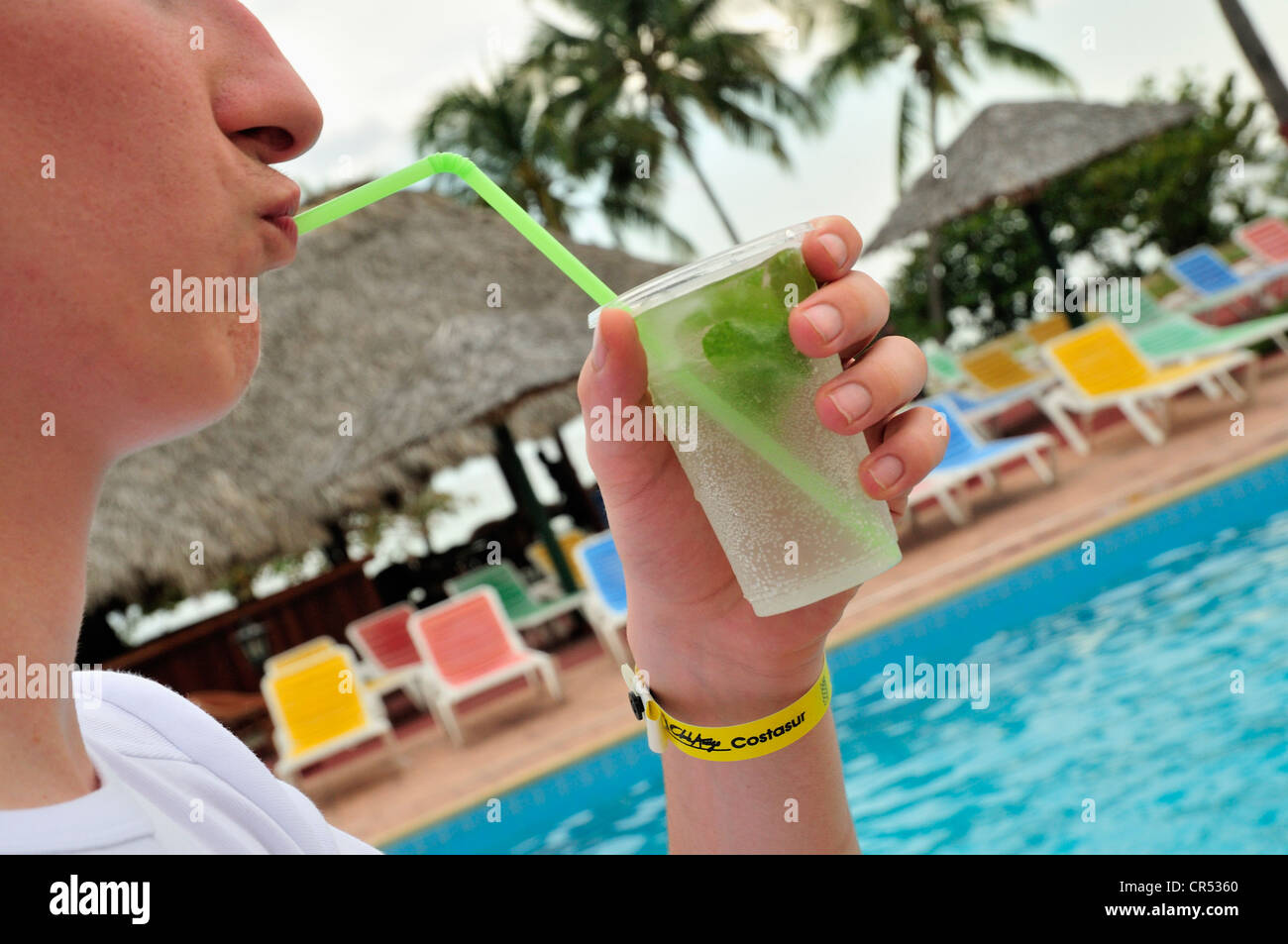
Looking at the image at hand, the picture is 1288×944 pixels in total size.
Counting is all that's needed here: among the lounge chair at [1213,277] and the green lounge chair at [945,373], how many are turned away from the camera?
0

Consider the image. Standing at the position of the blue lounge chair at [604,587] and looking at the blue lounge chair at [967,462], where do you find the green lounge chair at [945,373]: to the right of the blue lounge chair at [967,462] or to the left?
left

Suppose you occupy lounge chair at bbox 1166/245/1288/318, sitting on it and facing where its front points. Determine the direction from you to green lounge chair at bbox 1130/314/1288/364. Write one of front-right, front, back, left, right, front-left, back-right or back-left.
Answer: front-right

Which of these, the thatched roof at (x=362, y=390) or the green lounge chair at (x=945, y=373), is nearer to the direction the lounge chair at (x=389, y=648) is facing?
the green lounge chair

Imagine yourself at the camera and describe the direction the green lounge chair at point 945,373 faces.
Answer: facing the viewer and to the right of the viewer

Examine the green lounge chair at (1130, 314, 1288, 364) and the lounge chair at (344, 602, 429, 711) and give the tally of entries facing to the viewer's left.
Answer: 0

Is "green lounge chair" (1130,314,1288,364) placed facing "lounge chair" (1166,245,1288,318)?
no

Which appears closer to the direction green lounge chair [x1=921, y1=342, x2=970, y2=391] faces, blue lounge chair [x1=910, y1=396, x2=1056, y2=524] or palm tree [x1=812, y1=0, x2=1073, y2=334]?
the blue lounge chair

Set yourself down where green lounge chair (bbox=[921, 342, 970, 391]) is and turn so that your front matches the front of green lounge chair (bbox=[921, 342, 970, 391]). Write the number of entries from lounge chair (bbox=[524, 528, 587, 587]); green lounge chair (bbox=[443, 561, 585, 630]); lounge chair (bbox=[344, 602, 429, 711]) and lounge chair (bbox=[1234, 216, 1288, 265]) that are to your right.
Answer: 3

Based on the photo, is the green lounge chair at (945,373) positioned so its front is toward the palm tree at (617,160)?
no

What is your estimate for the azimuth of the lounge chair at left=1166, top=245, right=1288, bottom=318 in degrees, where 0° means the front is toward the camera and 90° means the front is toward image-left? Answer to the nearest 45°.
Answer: approximately 315°

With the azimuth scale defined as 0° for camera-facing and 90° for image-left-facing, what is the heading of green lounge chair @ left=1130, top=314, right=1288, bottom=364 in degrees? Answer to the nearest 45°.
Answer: approximately 270°

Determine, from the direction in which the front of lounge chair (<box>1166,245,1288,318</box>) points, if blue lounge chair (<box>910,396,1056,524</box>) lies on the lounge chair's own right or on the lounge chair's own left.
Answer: on the lounge chair's own right
